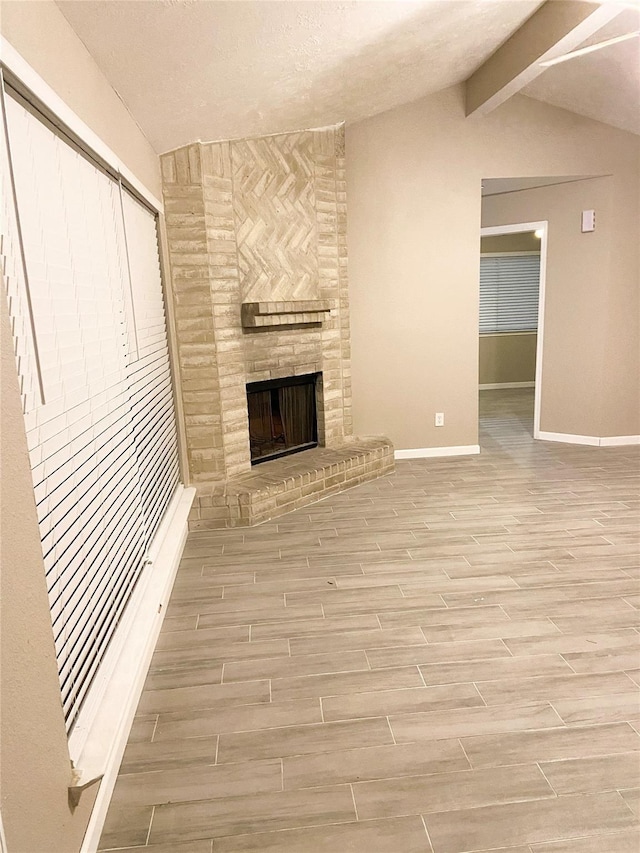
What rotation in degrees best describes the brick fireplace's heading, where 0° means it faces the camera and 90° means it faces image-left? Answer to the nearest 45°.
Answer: approximately 315°

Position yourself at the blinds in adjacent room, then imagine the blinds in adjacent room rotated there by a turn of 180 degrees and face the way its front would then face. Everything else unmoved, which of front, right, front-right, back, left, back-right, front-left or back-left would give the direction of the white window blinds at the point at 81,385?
back

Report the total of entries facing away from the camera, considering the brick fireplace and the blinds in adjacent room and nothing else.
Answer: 0

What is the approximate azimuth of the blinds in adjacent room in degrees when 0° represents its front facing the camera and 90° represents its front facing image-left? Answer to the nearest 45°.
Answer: approximately 0°

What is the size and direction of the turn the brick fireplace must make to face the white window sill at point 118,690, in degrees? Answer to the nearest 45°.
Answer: approximately 45° to its right

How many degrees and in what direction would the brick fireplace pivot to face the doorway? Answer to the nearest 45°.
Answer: approximately 90° to its left

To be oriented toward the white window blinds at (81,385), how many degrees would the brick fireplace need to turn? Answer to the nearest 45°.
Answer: approximately 45° to its right

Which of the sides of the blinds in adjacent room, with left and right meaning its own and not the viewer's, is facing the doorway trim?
front

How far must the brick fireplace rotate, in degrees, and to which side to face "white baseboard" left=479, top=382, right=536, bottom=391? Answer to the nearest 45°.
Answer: approximately 90° to its left

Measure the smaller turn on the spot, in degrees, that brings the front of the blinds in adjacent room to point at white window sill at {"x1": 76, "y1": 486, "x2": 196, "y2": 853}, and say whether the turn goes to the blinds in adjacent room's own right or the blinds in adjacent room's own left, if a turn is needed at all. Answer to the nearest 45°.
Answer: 0° — it already faces it
